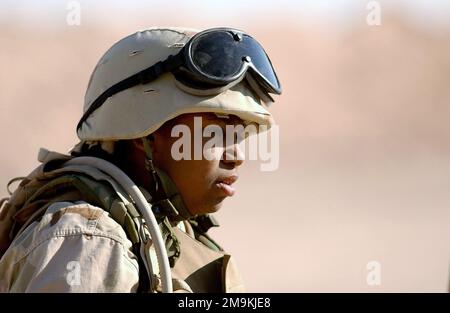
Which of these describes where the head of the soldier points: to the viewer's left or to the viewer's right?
to the viewer's right

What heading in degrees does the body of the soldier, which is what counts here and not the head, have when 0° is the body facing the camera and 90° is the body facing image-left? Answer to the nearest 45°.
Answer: approximately 270°
